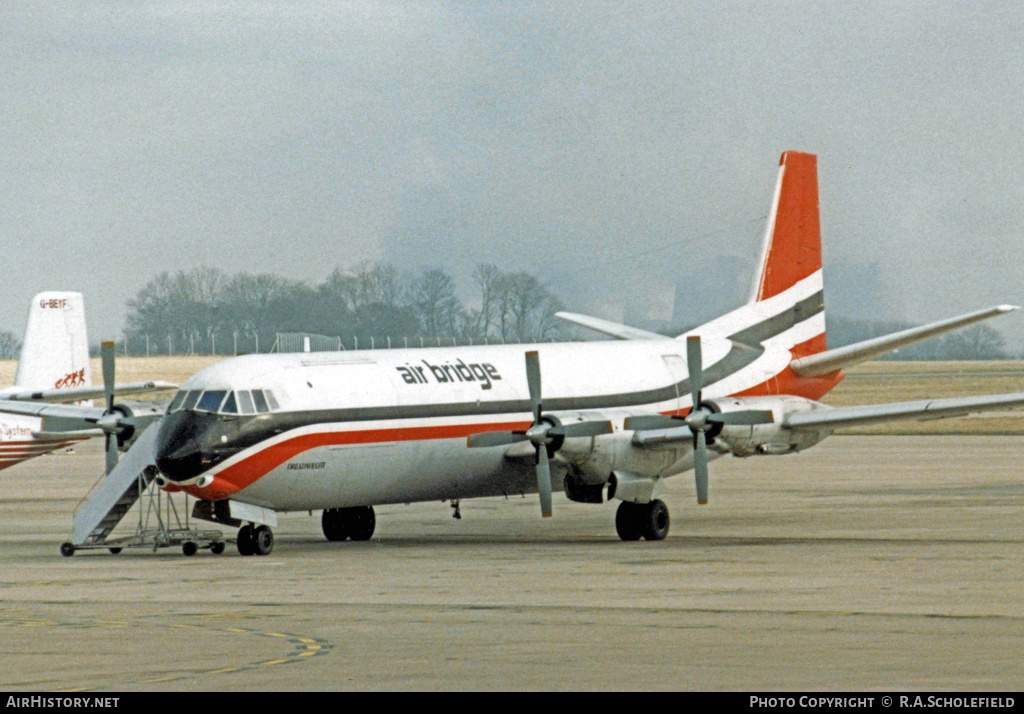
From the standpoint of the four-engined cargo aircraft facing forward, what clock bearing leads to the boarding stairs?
The boarding stairs is roughly at 1 o'clock from the four-engined cargo aircraft.

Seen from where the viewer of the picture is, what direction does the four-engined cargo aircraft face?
facing the viewer and to the left of the viewer
